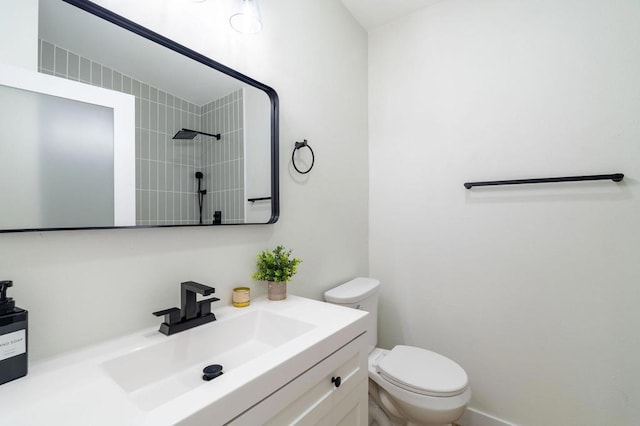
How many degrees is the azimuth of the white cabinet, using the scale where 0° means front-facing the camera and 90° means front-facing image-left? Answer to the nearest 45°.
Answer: approximately 315°

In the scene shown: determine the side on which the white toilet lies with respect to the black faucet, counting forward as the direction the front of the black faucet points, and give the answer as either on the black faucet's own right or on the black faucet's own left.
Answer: on the black faucet's own left

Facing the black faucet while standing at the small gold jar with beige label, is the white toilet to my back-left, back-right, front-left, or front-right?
back-left

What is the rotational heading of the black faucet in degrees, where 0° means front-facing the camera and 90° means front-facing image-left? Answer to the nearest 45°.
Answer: approximately 315°

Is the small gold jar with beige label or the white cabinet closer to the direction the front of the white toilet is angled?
the white cabinet

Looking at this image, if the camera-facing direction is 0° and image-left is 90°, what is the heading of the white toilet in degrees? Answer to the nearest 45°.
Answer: approximately 315°
